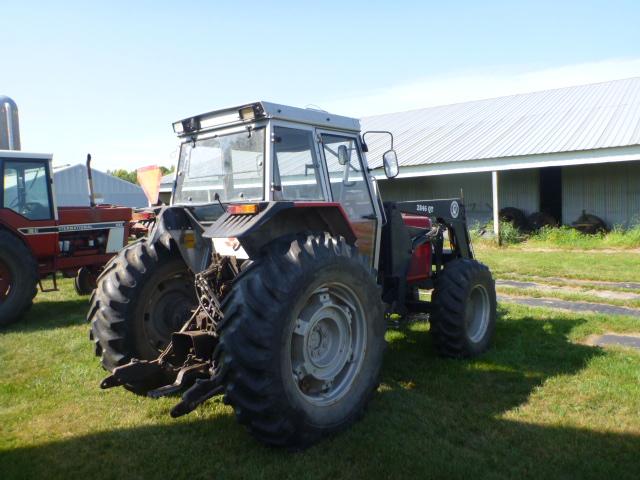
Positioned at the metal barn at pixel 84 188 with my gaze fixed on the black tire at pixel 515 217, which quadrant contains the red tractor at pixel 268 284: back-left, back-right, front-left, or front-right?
front-right

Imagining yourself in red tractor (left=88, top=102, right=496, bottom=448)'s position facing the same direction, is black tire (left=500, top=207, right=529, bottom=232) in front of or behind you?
in front

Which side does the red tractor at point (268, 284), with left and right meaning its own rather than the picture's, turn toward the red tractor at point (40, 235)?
left

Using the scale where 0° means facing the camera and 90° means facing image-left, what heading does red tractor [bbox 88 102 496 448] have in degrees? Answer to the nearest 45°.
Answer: approximately 225°

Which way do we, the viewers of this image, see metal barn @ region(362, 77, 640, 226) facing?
facing the viewer and to the left of the viewer

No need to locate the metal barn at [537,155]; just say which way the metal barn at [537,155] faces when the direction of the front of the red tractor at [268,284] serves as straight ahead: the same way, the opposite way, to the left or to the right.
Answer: the opposite way

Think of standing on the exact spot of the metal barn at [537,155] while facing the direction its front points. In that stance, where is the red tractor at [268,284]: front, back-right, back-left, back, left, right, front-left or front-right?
front-left

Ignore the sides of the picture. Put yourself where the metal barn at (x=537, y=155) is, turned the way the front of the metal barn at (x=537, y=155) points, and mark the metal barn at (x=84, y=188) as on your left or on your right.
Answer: on your right

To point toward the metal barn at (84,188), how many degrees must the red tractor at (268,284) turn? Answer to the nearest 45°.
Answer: approximately 45° to its left

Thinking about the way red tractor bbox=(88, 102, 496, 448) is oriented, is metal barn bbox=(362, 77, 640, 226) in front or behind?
in front
